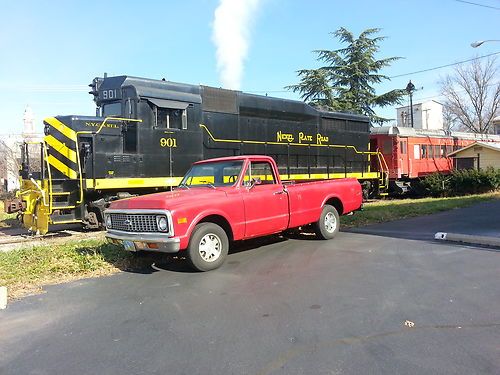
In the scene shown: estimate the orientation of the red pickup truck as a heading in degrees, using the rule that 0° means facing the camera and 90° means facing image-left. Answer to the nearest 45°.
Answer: approximately 45°

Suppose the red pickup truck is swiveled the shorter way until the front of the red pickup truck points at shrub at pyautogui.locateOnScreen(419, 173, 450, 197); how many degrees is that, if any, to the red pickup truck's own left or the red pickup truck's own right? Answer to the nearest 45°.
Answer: approximately 180°

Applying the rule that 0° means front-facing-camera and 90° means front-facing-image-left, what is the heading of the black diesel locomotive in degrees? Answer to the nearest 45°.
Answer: approximately 45°

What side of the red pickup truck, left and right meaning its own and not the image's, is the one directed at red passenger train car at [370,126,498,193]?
back

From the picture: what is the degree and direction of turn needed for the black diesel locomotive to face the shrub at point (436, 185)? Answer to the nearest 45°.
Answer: approximately 180°

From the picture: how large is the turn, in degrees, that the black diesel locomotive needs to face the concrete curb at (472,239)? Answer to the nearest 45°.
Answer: approximately 90° to its left

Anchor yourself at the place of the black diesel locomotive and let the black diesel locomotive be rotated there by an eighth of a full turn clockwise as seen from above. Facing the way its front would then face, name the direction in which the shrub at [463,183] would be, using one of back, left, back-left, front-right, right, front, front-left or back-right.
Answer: back-right

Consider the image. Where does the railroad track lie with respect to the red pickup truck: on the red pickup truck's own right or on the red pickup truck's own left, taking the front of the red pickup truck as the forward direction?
on the red pickup truck's own right

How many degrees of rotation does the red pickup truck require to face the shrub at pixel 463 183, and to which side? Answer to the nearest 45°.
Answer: approximately 180°

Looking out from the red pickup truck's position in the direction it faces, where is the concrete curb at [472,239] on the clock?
The concrete curb is roughly at 7 o'clock from the red pickup truck.
